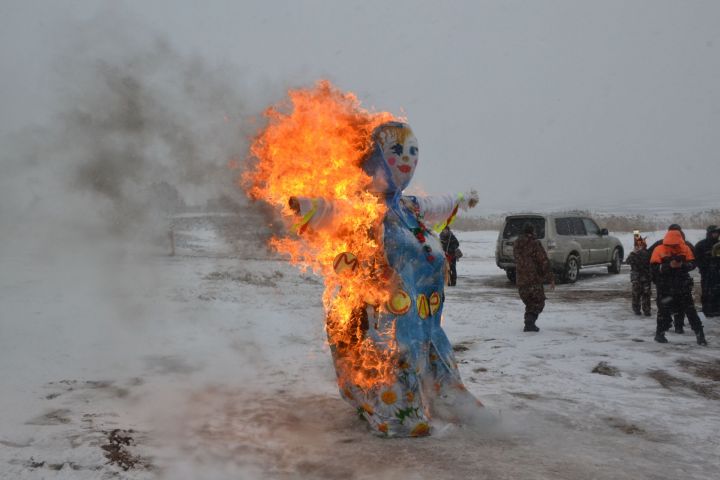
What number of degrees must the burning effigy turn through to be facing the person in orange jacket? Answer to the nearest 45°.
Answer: approximately 90° to its left

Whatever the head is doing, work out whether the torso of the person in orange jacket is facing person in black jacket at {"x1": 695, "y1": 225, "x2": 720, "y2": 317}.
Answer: no

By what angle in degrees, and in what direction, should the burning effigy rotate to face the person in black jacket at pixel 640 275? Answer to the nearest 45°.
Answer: approximately 90° to its left

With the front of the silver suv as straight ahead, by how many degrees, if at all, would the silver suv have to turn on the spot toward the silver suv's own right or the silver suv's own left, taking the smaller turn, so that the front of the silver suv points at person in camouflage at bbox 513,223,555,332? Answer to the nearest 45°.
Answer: approximately 135° to the silver suv's own right

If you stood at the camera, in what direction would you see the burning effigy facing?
facing the viewer and to the right of the viewer

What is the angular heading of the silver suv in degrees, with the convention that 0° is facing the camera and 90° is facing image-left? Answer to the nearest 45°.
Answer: approximately 225°

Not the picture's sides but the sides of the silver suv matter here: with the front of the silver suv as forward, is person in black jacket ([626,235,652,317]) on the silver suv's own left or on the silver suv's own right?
on the silver suv's own right

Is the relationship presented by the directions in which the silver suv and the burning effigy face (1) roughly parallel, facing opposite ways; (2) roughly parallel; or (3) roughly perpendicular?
roughly perpendicular

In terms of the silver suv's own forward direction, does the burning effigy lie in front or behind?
behind

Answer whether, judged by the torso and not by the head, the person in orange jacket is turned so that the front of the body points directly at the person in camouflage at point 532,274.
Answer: no
